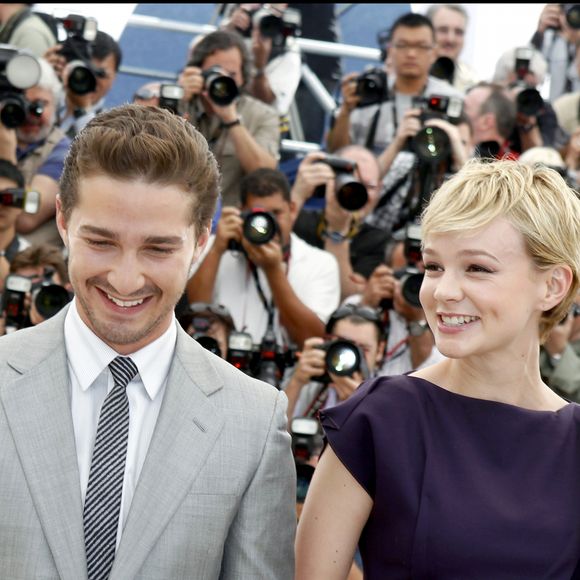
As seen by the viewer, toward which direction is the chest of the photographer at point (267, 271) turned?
toward the camera

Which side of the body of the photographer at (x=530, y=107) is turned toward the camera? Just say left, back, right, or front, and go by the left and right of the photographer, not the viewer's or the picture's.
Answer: front

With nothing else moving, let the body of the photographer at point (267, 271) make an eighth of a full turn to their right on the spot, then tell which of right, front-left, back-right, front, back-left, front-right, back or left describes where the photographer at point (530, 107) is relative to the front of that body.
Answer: back

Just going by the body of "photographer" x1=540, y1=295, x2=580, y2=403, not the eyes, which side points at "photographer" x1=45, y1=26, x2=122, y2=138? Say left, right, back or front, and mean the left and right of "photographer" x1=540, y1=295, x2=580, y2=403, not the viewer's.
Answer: right

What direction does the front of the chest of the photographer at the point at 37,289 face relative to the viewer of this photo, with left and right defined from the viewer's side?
facing the viewer

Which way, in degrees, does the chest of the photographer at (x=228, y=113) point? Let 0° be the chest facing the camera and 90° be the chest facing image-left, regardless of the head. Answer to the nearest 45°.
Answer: approximately 0°

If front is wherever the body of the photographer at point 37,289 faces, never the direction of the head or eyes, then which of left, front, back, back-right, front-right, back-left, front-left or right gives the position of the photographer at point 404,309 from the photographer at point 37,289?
left

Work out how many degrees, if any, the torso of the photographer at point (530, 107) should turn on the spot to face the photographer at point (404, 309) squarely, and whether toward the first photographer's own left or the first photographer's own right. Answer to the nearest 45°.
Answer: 0° — they already face them

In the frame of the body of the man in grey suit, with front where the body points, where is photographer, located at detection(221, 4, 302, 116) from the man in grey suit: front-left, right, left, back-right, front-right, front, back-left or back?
back

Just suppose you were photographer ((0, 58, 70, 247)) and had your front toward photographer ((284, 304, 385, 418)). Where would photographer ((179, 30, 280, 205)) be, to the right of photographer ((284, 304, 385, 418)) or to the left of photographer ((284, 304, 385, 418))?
left

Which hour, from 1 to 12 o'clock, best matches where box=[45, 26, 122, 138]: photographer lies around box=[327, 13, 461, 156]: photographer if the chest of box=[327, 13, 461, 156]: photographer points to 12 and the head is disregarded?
box=[45, 26, 122, 138]: photographer is roughly at 3 o'clock from box=[327, 13, 461, 156]: photographer.

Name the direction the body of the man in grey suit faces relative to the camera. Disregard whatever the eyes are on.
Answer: toward the camera

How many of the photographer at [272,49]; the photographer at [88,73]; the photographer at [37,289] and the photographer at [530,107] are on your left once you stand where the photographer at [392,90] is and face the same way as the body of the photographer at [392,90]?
1

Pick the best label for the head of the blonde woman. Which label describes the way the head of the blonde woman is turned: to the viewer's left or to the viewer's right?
to the viewer's left
